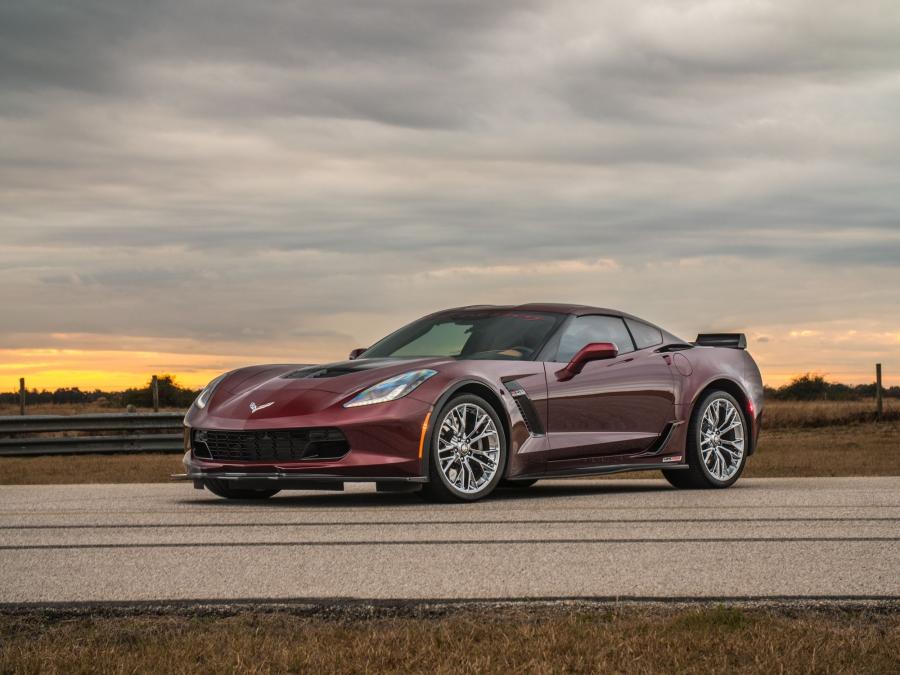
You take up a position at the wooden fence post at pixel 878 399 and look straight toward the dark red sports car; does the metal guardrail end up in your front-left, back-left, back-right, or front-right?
front-right

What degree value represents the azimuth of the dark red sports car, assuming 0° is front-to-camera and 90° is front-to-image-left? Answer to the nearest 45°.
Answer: approximately 45°

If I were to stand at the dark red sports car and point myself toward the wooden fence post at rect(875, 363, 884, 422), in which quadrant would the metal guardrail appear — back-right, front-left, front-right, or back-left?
front-left

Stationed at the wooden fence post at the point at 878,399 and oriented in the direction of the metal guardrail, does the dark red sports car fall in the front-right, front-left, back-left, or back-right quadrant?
front-left

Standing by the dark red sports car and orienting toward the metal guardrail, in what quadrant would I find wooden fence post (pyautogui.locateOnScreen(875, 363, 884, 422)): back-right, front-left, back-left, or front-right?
front-right

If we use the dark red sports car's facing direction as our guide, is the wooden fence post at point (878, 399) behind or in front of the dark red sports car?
behind

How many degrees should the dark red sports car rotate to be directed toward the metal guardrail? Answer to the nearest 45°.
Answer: approximately 90° to its right
